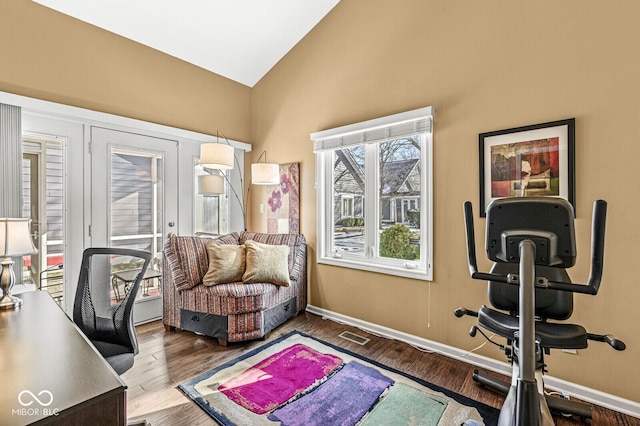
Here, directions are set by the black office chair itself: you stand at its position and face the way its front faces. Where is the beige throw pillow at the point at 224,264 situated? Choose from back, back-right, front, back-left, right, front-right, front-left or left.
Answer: back

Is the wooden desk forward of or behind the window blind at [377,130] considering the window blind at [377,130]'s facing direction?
forward

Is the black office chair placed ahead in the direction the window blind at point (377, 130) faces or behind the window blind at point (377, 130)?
ahead

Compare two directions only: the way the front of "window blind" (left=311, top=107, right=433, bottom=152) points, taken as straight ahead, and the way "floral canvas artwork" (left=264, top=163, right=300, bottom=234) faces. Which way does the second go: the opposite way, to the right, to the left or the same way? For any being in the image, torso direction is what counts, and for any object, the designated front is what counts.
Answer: the same way

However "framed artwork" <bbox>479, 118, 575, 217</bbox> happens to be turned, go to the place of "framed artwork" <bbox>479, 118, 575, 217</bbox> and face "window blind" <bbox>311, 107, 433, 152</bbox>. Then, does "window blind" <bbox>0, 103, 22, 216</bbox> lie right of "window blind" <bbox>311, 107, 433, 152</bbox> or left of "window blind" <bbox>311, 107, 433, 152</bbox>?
left

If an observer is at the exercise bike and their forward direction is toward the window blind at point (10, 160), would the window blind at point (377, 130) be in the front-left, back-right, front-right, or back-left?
front-right

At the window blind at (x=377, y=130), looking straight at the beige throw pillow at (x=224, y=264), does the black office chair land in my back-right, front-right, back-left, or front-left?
front-left

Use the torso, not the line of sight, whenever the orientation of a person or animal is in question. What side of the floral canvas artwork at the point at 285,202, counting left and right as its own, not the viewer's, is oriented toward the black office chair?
front

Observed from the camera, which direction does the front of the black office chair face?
facing the viewer and to the left of the viewer
